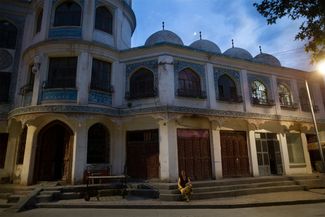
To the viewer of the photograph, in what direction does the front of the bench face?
facing the viewer

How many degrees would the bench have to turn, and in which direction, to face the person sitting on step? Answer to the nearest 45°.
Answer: approximately 45° to its left

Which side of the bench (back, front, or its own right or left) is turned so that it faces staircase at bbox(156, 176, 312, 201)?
left
